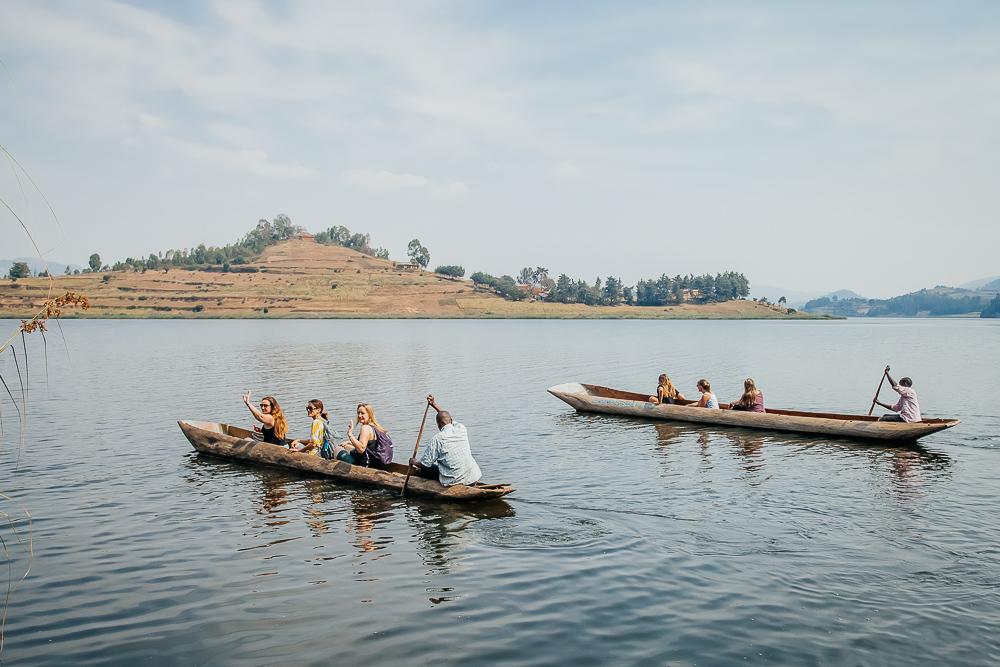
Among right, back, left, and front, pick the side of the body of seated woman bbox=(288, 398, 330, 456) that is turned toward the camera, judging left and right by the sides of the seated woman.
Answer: left

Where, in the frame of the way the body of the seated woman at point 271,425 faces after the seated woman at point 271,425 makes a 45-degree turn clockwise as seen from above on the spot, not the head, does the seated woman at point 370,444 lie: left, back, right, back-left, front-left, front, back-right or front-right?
back

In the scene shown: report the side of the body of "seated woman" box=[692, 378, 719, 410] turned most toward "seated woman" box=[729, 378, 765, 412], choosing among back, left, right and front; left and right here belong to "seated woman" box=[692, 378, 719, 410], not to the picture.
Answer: back

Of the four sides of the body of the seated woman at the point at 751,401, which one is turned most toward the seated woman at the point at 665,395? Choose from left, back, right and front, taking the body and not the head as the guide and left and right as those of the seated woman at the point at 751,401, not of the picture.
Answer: front

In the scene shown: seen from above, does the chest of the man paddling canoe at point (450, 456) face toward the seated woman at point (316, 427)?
yes

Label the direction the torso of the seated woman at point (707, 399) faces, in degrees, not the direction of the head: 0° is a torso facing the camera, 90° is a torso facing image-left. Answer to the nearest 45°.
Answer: approximately 90°

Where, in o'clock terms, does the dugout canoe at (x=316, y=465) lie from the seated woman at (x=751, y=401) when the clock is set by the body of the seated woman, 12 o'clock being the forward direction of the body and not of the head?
The dugout canoe is roughly at 9 o'clock from the seated woman.

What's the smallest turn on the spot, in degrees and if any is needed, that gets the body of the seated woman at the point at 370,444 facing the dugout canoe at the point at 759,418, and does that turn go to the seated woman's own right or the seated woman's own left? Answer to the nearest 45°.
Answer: approximately 135° to the seated woman's own right

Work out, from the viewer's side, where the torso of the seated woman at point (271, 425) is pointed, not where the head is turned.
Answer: to the viewer's left

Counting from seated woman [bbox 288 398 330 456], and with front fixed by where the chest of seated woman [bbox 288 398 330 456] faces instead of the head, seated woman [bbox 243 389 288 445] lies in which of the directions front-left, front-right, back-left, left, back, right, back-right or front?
front-right

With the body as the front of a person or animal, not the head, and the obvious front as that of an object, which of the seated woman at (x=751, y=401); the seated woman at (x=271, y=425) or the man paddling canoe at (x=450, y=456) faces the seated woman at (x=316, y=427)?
the man paddling canoe

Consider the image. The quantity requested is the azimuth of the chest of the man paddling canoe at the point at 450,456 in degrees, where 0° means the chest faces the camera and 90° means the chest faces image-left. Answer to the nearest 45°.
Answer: approximately 135°

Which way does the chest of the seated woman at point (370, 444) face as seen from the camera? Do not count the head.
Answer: to the viewer's left
